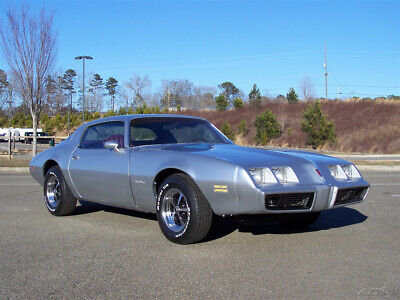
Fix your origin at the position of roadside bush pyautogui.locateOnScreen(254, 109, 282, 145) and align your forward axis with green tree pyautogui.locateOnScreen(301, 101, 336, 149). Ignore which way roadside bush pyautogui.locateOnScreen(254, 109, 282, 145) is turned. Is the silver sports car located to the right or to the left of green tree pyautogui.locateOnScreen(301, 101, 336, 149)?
right

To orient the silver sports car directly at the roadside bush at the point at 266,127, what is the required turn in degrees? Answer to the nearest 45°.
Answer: approximately 135° to its left

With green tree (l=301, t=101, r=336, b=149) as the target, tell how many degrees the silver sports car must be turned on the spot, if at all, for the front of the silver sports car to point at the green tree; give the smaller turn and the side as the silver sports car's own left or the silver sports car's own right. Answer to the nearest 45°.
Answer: approximately 135° to the silver sports car's own left

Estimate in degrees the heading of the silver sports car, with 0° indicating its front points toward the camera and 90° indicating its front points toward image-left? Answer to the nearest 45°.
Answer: approximately 315°
